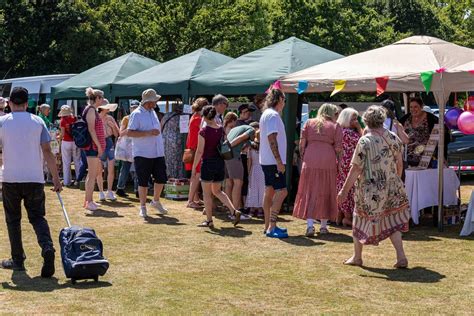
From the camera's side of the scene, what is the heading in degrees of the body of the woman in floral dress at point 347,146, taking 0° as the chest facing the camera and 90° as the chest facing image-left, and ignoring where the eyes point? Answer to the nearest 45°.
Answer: approximately 225°

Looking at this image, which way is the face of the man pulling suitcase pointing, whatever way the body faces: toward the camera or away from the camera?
away from the camera

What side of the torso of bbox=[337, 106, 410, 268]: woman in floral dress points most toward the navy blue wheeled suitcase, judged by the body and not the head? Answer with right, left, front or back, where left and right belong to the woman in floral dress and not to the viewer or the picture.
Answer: left

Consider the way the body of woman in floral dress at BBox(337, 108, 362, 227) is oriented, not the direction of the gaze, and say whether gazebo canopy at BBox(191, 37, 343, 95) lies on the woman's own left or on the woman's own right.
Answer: on the woman's own left

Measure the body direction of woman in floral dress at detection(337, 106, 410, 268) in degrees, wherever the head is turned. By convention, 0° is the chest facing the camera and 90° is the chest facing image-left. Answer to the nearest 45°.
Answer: approximately 135°

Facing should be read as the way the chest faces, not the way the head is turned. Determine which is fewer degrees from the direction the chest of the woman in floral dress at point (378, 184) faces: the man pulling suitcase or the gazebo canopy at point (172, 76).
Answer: the gazebo canopy

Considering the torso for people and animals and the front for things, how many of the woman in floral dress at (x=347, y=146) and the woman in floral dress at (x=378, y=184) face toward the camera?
0

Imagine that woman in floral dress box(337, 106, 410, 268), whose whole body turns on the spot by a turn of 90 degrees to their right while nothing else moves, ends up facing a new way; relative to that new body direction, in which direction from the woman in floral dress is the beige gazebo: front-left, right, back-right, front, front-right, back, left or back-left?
front-left

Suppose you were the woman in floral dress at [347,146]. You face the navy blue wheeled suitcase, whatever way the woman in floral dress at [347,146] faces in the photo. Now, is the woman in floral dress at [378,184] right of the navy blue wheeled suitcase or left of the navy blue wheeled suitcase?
left
